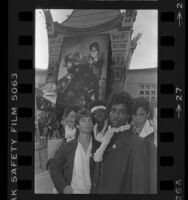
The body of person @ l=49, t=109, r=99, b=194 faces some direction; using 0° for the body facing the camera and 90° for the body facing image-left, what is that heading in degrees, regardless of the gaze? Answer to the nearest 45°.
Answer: approximately 315°
